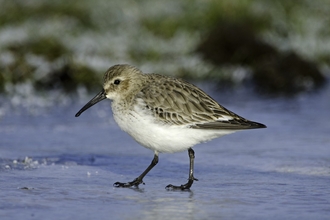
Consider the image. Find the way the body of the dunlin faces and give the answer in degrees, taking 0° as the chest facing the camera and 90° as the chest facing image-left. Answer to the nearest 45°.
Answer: approximately 90°
